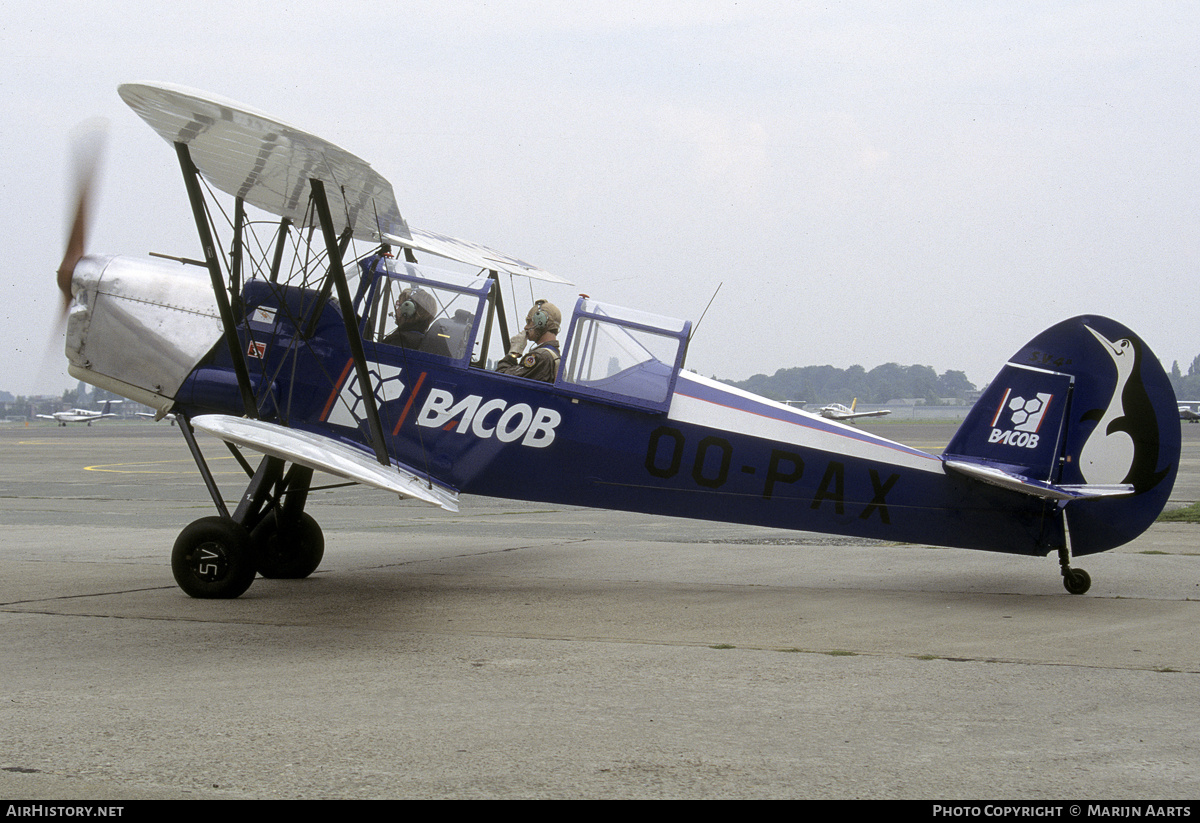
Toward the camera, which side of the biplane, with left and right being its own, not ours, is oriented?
left
